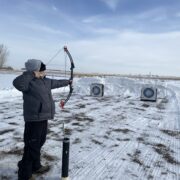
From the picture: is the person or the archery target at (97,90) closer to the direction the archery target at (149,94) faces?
the person

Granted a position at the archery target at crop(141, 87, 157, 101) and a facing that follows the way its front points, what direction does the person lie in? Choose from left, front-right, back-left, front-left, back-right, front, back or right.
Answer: front

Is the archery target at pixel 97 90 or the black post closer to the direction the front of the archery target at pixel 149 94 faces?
the black post

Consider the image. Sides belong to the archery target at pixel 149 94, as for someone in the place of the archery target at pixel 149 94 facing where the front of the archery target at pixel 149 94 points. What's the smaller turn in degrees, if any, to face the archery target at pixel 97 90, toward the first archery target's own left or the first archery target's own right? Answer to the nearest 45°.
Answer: approximately 90° to the first archery target's own right

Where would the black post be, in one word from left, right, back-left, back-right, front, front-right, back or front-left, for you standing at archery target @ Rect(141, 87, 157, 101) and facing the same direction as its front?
front

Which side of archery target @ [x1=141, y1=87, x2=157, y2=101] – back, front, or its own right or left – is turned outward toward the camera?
front
